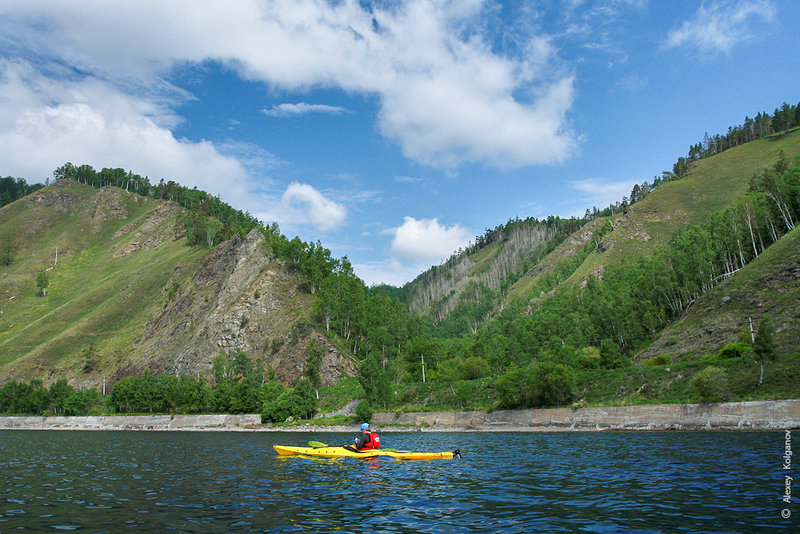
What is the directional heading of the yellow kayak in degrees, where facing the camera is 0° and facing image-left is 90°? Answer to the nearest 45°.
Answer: approximately 90°
